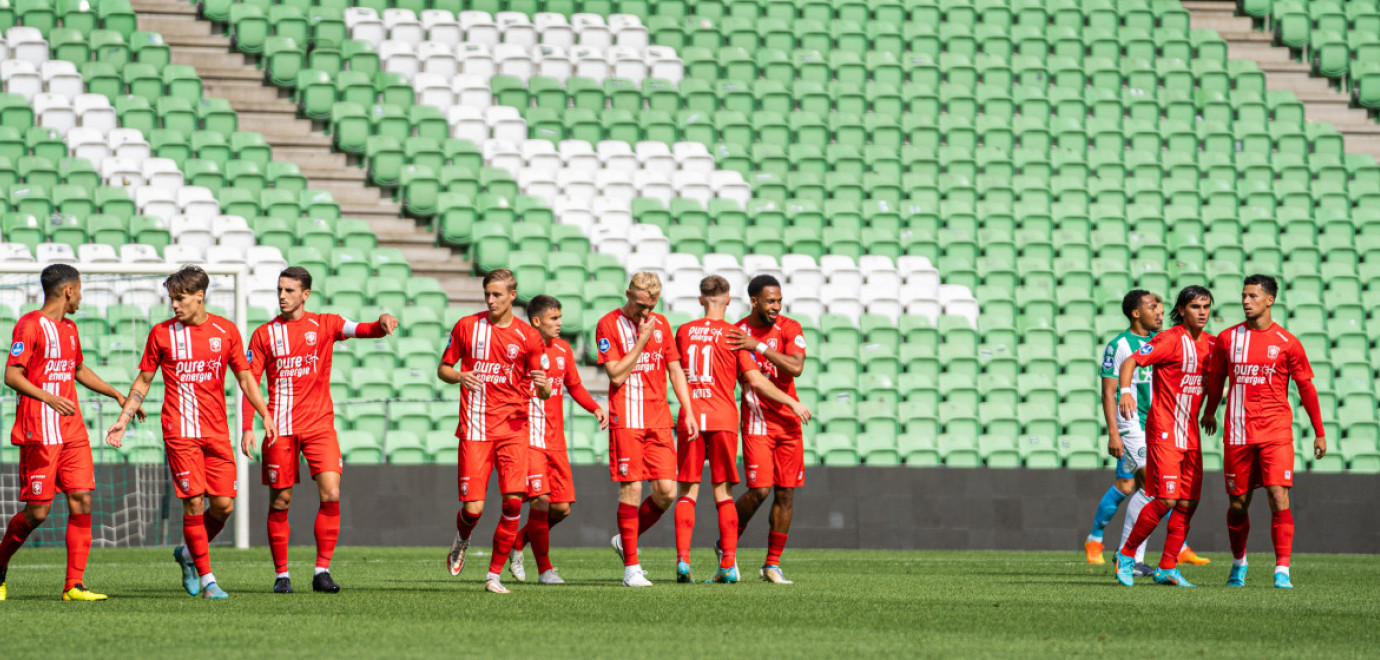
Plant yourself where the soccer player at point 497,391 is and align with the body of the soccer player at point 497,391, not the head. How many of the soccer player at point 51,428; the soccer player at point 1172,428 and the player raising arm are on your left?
1

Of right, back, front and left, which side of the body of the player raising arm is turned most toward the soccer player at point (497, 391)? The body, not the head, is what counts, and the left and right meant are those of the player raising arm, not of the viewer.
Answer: left

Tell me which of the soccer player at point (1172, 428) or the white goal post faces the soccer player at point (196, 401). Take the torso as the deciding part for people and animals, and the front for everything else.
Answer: the white goal post

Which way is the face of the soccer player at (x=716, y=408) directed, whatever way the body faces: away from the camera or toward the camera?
away from the camera

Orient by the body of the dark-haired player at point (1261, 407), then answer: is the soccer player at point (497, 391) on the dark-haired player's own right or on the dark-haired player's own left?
on the dark-haired player's own right

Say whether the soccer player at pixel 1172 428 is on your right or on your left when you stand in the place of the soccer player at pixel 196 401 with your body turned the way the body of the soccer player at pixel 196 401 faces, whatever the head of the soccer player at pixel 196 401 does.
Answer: on your left

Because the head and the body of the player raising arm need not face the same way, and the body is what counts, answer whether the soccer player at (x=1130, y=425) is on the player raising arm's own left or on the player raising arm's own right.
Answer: on the player raising arm's own left

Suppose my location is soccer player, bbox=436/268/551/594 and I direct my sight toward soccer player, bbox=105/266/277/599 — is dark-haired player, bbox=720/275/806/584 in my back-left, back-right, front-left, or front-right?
back-right

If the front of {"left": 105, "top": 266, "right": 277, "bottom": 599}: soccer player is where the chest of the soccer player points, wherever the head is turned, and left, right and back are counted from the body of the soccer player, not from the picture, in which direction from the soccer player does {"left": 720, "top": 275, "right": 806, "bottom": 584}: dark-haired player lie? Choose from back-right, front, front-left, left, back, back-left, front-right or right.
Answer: left

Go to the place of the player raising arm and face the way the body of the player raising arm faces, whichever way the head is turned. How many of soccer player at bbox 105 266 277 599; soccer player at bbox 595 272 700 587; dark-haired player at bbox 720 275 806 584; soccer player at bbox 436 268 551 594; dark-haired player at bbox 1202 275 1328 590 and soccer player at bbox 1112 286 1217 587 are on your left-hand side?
5

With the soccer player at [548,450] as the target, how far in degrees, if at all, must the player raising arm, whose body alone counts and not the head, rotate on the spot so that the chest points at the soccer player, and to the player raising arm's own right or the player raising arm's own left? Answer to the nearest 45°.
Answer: approximately 135° to the player raising arm's own left

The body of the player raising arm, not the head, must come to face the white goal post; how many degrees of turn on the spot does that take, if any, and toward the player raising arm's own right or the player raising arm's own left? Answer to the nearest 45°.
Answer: approximately 180°
